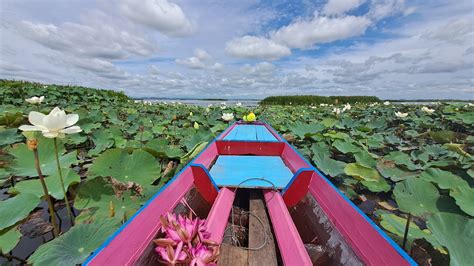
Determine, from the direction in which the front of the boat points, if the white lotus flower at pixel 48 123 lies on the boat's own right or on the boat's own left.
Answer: on the boat's own left

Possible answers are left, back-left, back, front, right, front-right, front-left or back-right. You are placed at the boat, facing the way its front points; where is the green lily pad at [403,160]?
front-right

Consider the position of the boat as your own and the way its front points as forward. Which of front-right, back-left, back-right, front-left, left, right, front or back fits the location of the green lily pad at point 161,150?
front-left

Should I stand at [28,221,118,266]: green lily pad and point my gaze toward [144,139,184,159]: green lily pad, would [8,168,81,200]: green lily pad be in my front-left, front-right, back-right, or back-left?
front-left

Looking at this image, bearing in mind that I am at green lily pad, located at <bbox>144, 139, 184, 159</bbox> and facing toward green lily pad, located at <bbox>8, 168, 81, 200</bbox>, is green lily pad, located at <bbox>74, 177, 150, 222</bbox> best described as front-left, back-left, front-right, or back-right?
front-left

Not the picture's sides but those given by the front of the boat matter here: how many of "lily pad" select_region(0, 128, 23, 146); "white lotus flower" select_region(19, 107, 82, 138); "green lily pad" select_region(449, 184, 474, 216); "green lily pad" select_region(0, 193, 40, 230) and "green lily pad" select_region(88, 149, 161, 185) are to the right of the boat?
1

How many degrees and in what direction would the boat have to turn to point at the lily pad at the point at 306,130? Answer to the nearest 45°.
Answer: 0° — it already faces it

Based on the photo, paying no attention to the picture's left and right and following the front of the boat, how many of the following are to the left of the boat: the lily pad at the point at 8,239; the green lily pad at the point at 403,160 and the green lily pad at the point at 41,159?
2

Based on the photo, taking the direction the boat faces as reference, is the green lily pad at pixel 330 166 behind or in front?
in front

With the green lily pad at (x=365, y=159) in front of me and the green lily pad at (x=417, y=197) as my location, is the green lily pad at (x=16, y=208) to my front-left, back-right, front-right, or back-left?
back-left

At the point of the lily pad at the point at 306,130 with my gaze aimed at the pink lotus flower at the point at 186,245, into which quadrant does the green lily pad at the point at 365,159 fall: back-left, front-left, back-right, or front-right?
front-left

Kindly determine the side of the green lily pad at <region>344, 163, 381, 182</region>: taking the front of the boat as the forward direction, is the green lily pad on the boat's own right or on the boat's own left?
on the boat's own right

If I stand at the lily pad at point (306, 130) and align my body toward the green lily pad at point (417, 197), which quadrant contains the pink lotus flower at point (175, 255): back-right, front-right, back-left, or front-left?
front-right

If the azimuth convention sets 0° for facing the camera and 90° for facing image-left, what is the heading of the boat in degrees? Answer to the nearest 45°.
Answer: approximately 180°

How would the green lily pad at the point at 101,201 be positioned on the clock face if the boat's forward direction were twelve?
The green lily pad is roughly at 9 o'clock from the boat.

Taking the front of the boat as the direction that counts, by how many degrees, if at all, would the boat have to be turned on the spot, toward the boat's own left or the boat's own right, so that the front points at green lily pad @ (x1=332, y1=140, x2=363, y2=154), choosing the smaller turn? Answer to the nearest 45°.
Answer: approximately 45° to the boat's own right

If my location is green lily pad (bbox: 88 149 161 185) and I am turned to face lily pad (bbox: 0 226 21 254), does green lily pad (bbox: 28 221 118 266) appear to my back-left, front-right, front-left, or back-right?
front-left

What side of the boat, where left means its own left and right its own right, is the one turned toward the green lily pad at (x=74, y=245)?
left
